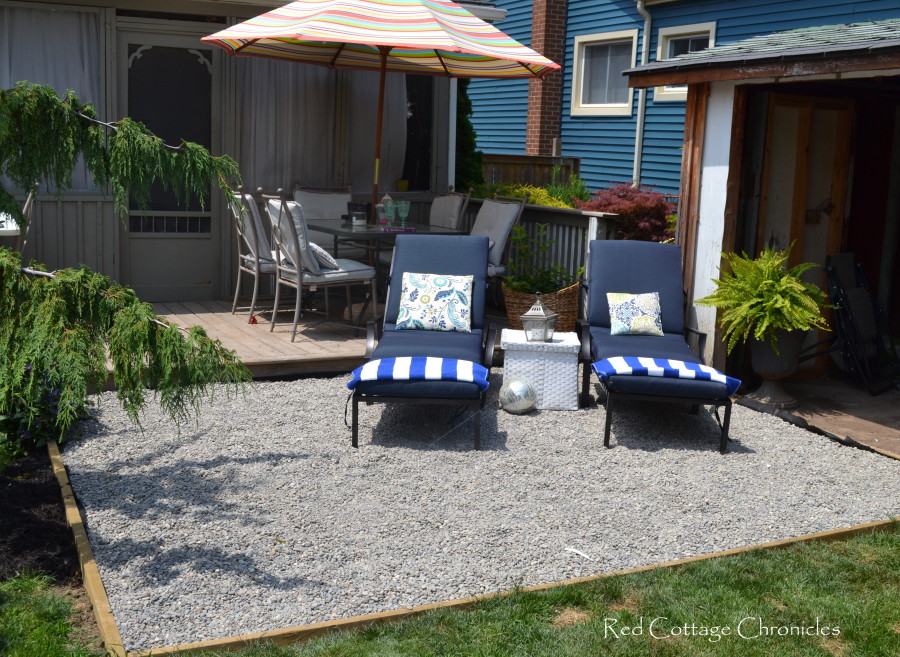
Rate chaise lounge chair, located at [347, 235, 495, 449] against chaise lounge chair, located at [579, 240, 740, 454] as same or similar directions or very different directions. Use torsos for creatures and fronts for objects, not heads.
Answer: same or similar directions

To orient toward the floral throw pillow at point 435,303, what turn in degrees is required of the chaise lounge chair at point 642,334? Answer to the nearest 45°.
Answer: approximately 90° to its right

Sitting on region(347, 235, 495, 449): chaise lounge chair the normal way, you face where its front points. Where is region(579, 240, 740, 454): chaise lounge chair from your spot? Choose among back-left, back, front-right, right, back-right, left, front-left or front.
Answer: left

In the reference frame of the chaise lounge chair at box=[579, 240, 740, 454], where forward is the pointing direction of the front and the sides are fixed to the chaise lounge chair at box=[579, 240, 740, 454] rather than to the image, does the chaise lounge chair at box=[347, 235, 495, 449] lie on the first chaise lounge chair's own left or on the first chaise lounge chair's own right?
on the first chaise lounge chair's own right

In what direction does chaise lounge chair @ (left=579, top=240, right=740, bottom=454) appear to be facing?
toward the camera

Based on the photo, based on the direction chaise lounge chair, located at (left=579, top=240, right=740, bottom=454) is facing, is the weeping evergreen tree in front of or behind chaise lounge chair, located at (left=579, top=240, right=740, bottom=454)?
in front

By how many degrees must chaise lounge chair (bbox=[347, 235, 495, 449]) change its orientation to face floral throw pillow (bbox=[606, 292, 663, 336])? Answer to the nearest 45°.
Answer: approximately 90° to its left

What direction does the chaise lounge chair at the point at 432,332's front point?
toward the camera

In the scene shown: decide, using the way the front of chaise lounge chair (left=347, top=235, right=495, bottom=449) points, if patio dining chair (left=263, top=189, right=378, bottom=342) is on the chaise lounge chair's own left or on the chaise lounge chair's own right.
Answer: on the chaise lounge chair's own right

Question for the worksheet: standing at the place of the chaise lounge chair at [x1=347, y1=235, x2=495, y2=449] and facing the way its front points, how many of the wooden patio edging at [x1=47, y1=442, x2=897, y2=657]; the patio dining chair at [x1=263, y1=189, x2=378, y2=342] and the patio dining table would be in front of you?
1

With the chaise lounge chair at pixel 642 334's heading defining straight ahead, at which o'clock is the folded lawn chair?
The folded lawn chair is roughly at 8 o'clock from the chaise lounge chair.

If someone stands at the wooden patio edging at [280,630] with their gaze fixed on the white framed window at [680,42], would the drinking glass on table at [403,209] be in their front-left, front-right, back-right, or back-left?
front-left

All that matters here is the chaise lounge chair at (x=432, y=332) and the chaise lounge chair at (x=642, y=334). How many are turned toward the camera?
2

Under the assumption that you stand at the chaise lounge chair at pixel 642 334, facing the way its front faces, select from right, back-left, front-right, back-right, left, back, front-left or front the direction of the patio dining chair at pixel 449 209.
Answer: back-right

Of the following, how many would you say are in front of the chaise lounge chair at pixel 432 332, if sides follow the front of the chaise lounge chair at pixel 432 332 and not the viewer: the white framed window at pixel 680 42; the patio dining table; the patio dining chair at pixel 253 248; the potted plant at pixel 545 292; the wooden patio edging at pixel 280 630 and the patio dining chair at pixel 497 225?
1
